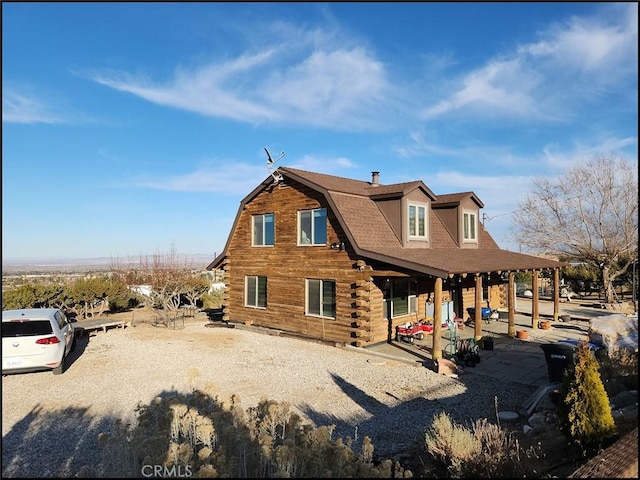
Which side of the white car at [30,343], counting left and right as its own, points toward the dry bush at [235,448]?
back

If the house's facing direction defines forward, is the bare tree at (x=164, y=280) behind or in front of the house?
behind

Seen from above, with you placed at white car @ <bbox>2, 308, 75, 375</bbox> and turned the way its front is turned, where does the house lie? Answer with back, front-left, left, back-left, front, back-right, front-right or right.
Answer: right

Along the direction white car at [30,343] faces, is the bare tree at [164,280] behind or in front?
in front

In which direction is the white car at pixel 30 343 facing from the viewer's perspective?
away from the camera

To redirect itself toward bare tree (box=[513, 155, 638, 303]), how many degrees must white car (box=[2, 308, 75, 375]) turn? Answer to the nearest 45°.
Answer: approximately 90° to its right

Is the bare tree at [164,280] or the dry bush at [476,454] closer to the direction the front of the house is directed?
the dry bush

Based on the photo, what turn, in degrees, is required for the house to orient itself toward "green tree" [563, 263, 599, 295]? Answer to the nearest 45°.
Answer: approximately 90° to its left

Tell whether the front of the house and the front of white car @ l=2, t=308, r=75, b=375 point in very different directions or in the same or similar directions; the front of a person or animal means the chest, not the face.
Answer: very different directions

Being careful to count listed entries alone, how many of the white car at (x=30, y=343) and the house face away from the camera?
1

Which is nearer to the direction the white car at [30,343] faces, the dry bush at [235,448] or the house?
the house

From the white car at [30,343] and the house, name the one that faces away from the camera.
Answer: the white car

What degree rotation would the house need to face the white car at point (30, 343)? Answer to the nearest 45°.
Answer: approximately 90° to its right
